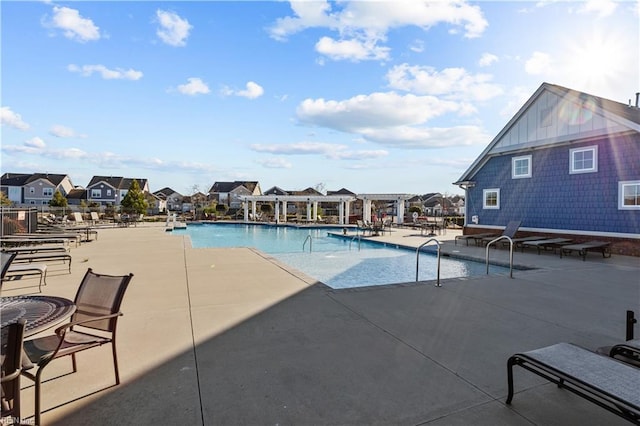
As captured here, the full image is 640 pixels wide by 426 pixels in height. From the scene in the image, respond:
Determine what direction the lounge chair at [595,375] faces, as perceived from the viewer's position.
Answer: facing away from the viewer and to the left of the viewer

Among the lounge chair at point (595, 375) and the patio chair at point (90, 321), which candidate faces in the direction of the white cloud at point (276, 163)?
the lounge chair
